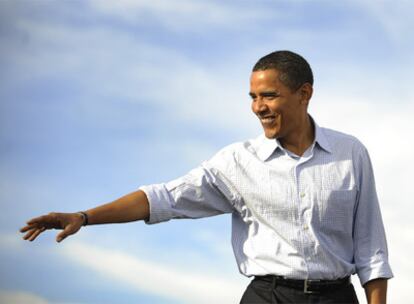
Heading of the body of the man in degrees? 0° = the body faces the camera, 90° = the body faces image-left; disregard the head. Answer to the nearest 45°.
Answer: approximately 0°

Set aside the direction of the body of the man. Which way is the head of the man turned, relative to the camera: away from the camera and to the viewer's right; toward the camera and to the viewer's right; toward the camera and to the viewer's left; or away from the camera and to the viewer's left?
toward the camera and to the viewer's left
